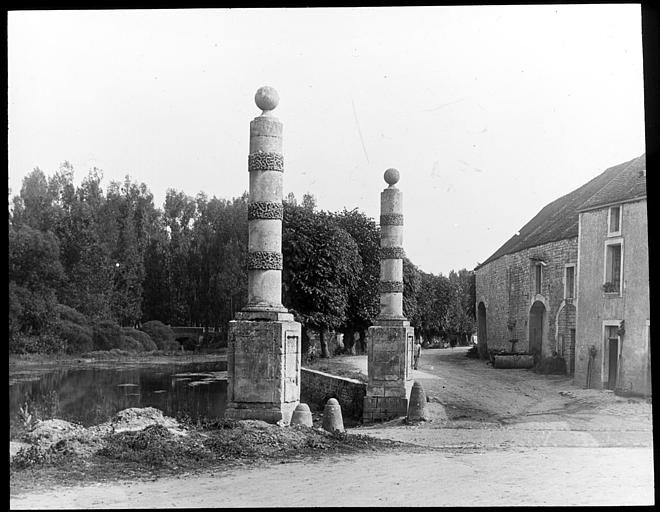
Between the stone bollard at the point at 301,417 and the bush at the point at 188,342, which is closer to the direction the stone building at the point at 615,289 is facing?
the stone bollard

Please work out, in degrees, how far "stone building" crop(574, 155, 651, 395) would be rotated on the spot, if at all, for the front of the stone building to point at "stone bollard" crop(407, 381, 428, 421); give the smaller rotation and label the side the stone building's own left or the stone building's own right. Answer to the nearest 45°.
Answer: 0° — it already faces it

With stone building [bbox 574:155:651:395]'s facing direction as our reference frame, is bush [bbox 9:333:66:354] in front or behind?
in front

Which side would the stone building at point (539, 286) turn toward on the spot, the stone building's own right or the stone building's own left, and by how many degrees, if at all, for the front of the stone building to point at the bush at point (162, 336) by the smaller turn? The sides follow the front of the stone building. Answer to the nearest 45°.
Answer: approximately 45° to the stone building's own right

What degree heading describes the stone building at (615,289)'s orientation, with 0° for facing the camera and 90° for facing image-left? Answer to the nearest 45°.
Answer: approximately 45°

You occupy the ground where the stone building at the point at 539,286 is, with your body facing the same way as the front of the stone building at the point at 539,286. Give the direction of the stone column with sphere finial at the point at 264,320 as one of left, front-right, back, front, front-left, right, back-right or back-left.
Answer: front-left

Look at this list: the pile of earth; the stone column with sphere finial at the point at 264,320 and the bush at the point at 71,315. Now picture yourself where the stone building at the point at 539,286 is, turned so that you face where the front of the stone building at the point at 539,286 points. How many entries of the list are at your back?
0

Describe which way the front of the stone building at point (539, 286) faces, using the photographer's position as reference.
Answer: facing the viewer and to the left of the viewer
